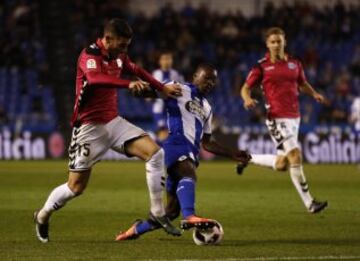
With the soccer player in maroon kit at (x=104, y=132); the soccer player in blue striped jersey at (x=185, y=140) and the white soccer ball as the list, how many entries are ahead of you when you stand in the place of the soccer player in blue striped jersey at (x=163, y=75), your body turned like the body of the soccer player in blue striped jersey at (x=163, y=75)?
3

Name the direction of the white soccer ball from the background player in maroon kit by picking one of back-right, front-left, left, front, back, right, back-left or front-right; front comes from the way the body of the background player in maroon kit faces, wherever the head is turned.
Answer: front-right

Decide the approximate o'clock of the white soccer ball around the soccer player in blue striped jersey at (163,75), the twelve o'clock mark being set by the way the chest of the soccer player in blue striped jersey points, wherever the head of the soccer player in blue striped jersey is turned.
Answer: The white soccer ball is roughly at 12 o'clock from the soccer player in blue striped jersey.

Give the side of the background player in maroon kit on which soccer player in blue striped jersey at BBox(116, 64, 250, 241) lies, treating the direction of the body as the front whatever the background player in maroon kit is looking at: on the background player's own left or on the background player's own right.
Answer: on the background player's own right

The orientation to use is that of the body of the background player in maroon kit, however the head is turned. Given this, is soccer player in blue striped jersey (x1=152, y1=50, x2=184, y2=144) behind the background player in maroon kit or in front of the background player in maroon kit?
behind
